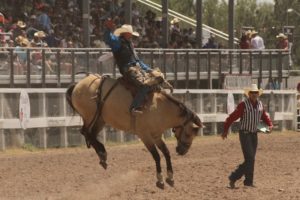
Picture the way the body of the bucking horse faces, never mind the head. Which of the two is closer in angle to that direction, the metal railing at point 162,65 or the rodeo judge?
the rodeo judge

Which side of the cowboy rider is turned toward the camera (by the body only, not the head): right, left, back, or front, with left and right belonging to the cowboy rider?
right

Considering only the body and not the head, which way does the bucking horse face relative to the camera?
to the viewer's right

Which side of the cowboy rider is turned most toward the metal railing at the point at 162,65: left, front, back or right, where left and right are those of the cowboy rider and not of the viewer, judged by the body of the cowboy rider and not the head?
left

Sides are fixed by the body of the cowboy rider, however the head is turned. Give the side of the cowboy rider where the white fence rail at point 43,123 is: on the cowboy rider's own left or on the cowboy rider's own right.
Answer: on the cowboy rider's own left
